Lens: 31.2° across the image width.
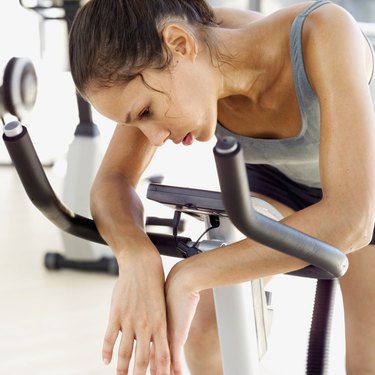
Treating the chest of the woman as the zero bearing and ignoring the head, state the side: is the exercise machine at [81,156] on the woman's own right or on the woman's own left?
on the woman's own right

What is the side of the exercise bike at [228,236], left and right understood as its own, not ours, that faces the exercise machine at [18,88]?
right

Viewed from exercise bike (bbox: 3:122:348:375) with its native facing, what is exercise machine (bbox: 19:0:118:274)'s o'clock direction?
The exercise machine is roughly at 4 o'clock from the exercise bike.

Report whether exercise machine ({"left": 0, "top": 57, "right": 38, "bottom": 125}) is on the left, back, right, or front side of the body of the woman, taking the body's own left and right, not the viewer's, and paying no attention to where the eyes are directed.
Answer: right
